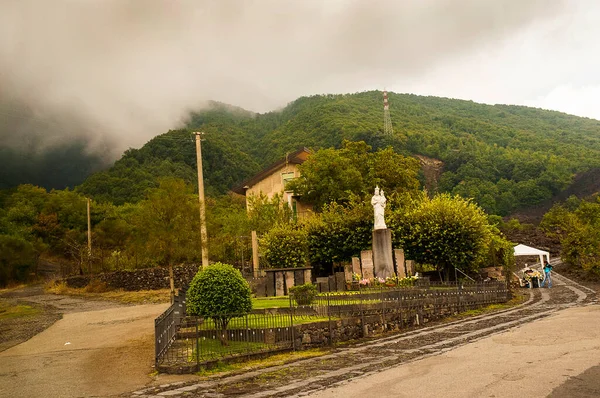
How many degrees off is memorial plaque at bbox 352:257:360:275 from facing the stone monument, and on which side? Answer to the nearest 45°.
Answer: approximately 45° to its left

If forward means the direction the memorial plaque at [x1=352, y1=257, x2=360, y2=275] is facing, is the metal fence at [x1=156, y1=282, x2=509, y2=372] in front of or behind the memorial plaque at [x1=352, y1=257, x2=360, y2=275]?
in front

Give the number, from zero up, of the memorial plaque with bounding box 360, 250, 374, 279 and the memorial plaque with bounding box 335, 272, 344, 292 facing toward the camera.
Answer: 2

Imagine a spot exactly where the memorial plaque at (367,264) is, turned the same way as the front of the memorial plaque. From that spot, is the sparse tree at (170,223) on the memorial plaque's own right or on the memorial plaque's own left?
on the memorial plaque's own right

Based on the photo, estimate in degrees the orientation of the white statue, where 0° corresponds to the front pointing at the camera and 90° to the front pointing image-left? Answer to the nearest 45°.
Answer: approximately 0°

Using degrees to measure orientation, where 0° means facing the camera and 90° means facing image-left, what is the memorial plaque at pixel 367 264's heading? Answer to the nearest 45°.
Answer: approximately 0°

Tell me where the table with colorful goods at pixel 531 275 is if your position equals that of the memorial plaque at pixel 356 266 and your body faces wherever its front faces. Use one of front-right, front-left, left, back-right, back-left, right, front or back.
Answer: back-left

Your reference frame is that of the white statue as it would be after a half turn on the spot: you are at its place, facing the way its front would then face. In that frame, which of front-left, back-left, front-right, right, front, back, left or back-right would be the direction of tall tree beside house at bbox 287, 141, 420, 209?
front

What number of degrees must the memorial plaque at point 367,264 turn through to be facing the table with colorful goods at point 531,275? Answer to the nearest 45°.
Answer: approximately 135° to its left
